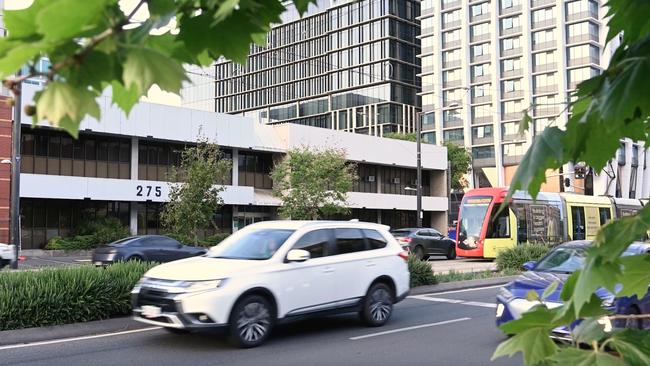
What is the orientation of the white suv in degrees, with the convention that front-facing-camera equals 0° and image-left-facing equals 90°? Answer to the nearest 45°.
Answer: approximately 45°

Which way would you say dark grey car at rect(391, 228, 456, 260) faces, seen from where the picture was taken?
facing away from the viewer and to the right of the viewer

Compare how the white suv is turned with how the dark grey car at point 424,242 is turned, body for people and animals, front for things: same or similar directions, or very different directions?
very different directions

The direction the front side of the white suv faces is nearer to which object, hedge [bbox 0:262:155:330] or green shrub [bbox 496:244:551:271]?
the hedge

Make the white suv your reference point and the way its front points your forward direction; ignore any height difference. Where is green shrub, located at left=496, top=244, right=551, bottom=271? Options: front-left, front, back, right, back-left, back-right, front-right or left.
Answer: back

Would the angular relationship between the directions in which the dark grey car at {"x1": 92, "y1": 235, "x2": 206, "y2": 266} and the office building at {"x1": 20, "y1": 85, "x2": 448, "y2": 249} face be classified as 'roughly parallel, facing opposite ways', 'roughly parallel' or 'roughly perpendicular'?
roughly perpendicular

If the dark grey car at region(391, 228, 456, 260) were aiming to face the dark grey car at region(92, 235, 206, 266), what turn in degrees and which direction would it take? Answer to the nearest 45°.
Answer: approximately 180°

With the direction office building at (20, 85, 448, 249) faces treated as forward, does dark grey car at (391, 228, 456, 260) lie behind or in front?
in front

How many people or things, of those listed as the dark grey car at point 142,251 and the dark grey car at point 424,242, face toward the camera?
0

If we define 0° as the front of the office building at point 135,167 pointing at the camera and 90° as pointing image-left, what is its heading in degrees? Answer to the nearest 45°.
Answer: approximately 315°

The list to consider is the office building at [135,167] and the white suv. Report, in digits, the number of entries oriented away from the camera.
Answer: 0
